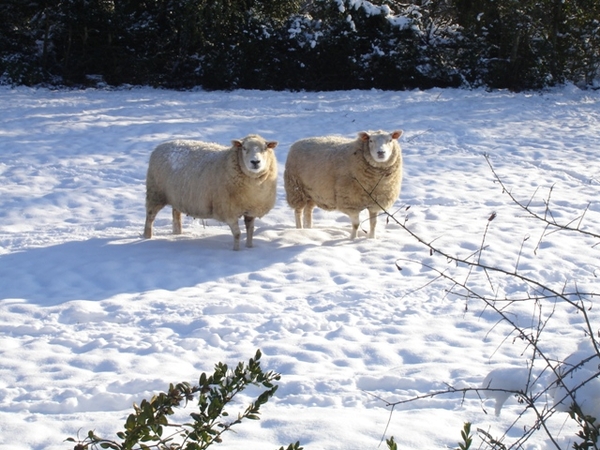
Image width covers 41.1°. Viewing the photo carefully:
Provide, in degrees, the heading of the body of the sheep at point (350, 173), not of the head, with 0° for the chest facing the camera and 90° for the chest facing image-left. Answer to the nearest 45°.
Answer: approximately 315°

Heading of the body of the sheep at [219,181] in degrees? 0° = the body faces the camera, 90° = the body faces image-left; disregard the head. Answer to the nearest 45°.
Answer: approximately 315°
